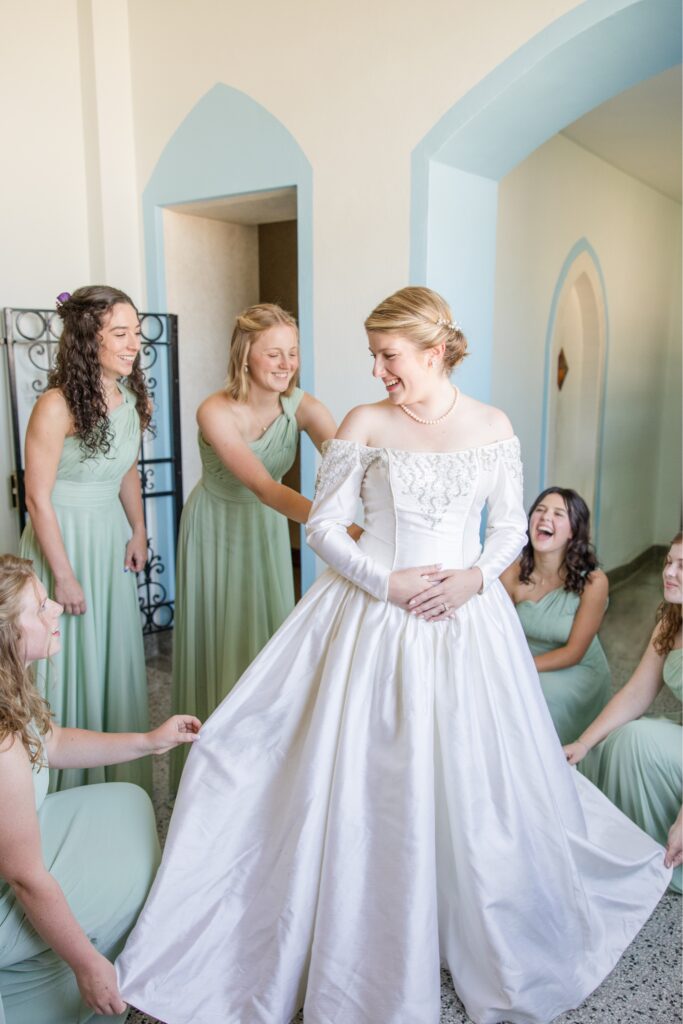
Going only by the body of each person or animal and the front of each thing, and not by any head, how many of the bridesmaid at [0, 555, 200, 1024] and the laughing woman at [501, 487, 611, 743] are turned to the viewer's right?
1

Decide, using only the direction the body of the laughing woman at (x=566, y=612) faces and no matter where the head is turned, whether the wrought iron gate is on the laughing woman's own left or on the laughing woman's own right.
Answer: on the laughing woman's own right

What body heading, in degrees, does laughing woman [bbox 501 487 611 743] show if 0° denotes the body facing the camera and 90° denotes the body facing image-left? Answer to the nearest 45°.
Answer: approximately 45°

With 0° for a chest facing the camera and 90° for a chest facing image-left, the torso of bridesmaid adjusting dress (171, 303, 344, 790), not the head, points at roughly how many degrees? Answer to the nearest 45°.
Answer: approximately 315°

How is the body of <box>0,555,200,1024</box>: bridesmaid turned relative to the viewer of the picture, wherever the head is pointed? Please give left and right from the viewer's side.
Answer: facing to the right of the viewer

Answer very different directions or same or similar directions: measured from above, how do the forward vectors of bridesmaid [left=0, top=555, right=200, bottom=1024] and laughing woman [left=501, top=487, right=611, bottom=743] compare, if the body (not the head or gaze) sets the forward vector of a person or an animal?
very different directions

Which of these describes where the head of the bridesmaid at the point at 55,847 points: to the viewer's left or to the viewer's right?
to the viewer's right

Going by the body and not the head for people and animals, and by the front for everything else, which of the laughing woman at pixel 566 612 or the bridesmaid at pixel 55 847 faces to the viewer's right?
the bridesmaid

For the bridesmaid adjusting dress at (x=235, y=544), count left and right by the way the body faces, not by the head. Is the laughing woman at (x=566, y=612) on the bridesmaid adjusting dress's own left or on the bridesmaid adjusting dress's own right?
on the bridesmaid adjusting dress's own left

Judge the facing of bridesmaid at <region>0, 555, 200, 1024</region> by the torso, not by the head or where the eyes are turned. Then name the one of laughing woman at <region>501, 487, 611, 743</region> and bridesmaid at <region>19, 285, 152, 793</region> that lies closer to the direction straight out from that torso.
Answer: the laughing woman

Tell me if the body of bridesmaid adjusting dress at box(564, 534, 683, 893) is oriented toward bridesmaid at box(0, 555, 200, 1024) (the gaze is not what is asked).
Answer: yes

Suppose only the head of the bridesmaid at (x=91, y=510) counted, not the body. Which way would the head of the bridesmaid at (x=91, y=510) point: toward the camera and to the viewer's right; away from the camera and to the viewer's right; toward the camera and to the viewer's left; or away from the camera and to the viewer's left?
toward the camera and to the viewer's right

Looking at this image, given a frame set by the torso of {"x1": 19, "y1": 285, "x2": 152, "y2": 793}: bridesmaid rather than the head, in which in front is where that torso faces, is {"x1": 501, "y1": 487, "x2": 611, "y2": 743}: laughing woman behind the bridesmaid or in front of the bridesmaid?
in front
